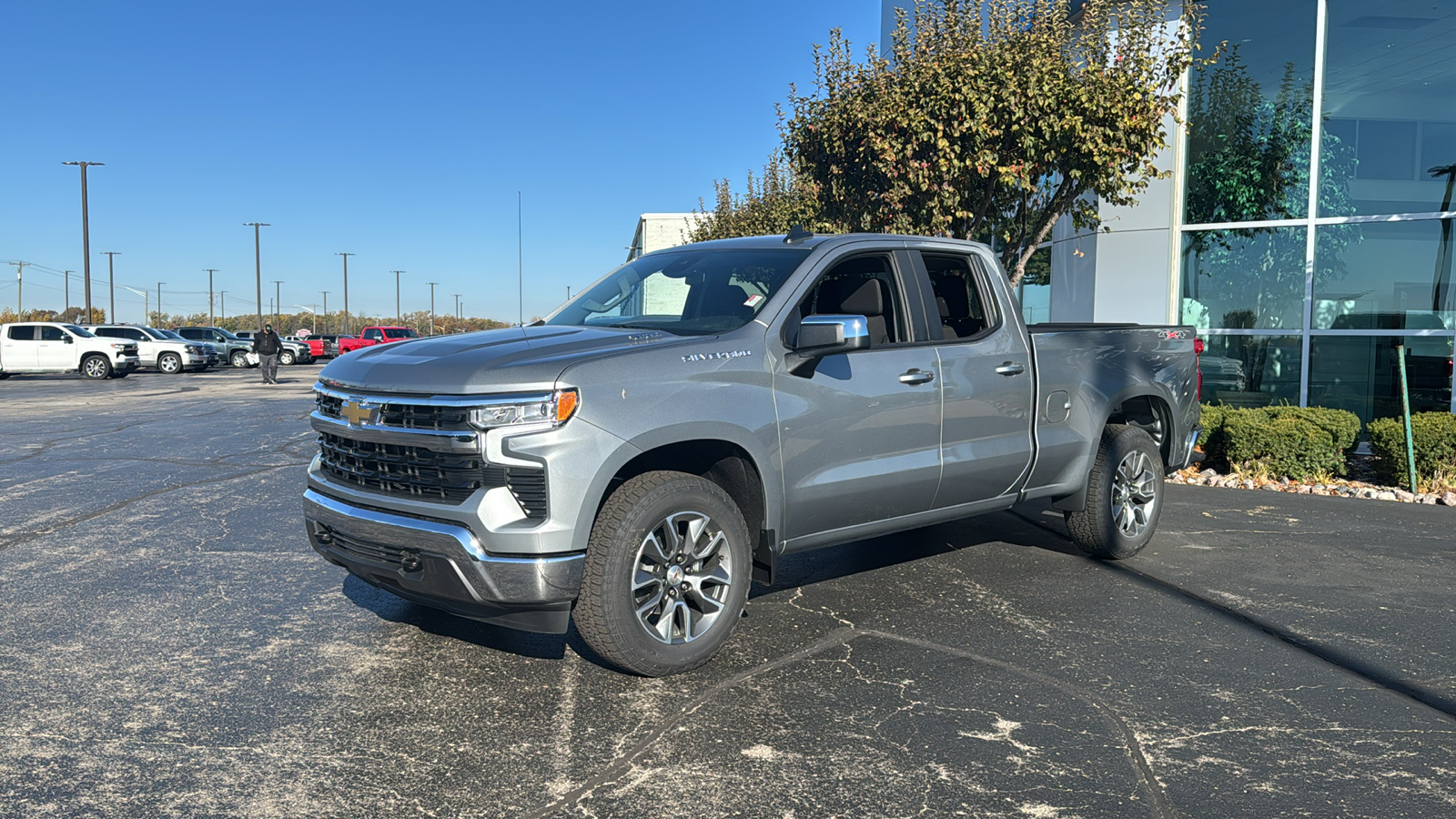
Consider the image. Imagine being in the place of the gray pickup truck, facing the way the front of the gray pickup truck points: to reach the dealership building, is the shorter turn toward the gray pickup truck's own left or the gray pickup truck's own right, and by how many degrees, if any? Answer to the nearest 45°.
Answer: approximately 180°

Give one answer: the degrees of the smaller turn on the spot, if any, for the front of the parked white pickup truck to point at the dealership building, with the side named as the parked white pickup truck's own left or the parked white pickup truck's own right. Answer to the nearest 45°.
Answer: approximately 45° to the parked white pickup truck's own right

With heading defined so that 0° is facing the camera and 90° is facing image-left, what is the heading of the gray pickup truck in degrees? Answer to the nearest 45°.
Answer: approximately 45°

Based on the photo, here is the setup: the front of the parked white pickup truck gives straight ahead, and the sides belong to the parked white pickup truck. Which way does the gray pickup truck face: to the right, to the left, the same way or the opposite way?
the opposite way

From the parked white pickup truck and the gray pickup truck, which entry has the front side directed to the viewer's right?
the parked white pickup truck

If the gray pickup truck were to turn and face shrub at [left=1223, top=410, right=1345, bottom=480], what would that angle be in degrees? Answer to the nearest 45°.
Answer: approximately 180°

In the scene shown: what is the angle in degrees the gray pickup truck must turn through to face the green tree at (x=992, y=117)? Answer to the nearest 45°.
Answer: approximately 135° to its right

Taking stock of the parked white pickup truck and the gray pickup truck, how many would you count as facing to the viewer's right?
1

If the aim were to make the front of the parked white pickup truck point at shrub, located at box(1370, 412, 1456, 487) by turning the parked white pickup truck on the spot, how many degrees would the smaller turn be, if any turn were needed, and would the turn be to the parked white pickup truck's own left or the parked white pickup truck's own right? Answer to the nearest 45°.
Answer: approximately 90° to the parked white pickup truck's own right

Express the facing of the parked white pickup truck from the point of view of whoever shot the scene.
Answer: facing to the right of the viewer

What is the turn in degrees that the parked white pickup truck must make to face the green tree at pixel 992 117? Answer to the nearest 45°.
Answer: approximately 90° to its right

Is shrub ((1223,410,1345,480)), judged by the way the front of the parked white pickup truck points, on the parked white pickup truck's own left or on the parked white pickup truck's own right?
on the parked white pickup truck's own right

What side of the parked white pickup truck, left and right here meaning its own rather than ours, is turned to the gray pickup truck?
right
